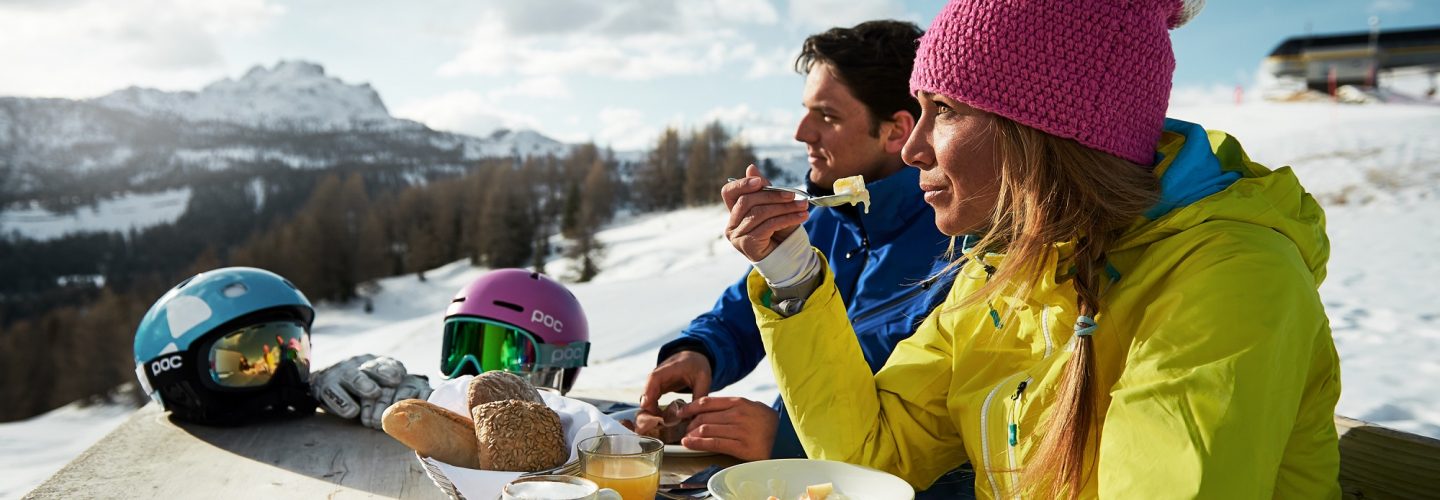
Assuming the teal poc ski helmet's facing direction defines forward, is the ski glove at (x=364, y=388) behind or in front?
in front

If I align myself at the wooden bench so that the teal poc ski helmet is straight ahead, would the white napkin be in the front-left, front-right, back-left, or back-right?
front-left

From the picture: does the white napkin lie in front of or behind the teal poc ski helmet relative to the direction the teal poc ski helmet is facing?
in front

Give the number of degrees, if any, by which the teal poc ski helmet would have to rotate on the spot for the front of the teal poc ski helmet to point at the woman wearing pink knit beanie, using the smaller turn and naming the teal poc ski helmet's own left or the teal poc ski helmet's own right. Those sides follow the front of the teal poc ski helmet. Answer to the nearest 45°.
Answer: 0° — it already faces them

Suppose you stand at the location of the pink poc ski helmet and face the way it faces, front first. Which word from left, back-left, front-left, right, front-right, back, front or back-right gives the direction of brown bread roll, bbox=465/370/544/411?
front-left

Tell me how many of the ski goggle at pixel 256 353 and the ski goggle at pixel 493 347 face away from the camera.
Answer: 0

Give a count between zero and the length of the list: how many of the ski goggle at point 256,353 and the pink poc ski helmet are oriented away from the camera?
0

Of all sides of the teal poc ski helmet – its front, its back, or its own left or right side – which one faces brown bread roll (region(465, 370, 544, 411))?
front

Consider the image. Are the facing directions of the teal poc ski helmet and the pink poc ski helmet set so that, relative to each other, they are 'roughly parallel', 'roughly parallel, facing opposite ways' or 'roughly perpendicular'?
roughly perpendicular

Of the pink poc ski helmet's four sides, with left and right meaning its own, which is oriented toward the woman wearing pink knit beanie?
left

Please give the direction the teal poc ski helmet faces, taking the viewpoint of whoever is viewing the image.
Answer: facing the viewer and to the right of the viewer

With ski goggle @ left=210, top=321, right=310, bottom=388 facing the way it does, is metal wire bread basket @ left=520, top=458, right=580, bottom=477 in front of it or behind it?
in front

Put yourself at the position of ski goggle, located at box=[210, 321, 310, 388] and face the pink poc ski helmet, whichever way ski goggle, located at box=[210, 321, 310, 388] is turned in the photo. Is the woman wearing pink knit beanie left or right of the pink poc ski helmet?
right

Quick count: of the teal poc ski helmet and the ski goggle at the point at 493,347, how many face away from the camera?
0

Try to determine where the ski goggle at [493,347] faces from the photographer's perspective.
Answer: facing the viewer and to the left of the viewer
